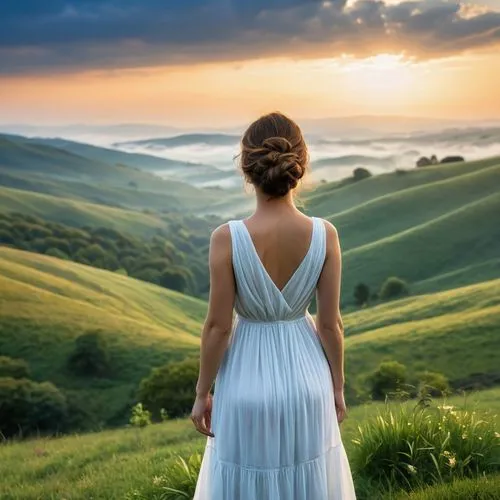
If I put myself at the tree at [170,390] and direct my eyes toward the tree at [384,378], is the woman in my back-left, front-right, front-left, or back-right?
front-right

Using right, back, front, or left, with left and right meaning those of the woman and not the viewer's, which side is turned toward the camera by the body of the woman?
back

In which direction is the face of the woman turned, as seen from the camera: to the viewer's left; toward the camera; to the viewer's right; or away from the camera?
away from the camera

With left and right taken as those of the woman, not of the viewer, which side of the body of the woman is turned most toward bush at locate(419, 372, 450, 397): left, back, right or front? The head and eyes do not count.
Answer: front

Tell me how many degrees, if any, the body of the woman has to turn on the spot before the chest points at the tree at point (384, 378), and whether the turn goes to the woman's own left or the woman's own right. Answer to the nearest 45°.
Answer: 0° — they already face it
